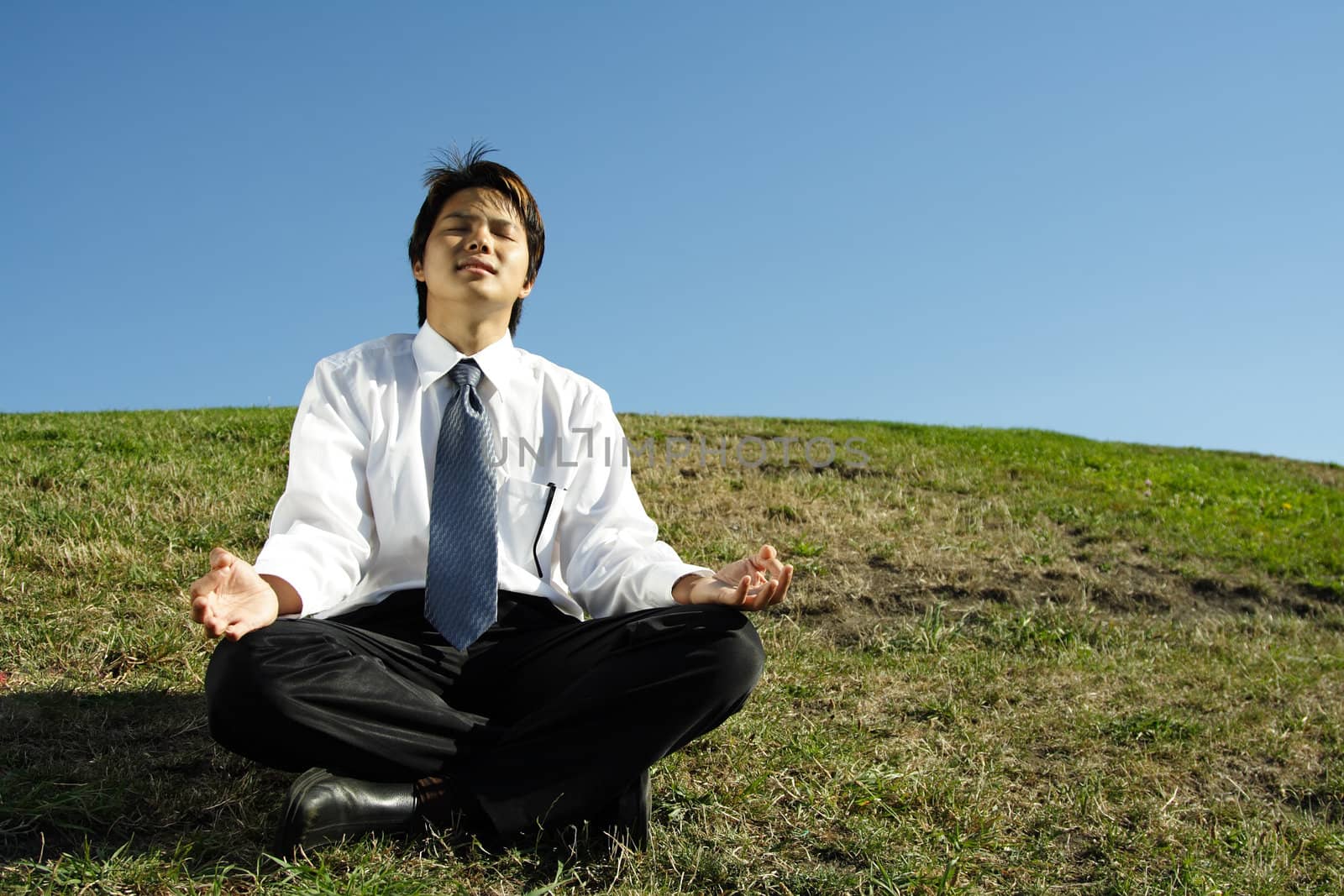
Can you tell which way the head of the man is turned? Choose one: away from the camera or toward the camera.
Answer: toward the camera

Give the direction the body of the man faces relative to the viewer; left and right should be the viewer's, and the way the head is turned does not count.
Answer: facing the viewer
